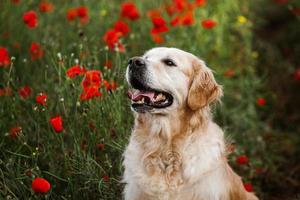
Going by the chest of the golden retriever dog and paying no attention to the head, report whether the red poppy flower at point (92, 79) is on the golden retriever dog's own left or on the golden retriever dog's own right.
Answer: on the golden retriever dog's own right

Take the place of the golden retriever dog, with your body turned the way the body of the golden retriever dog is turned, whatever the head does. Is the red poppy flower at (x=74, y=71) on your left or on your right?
on your right

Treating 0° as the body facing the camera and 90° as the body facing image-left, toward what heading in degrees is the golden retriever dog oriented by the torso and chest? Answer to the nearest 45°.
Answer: approximately 45°

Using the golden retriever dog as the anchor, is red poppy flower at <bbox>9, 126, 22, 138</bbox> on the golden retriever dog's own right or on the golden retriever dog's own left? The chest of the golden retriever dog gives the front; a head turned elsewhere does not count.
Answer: on the golden retriever dog's own right

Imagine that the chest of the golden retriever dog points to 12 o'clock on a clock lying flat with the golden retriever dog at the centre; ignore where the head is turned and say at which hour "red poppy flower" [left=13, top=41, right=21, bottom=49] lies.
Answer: The red poppy flower is roughly at 3 o'clock from the golden retriever dog.

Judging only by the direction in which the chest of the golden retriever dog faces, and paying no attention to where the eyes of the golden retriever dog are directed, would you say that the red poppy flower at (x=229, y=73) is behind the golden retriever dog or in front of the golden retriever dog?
behind

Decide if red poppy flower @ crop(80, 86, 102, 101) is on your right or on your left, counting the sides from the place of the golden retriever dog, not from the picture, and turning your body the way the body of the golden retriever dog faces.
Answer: on your right

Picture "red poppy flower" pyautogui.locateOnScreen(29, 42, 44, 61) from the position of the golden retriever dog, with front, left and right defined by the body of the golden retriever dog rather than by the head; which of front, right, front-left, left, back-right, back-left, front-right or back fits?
right

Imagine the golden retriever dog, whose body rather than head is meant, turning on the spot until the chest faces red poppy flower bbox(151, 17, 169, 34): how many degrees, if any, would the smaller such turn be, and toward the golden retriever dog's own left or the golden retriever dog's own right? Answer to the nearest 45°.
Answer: approximately 135° to the golden retriever dog's own right
